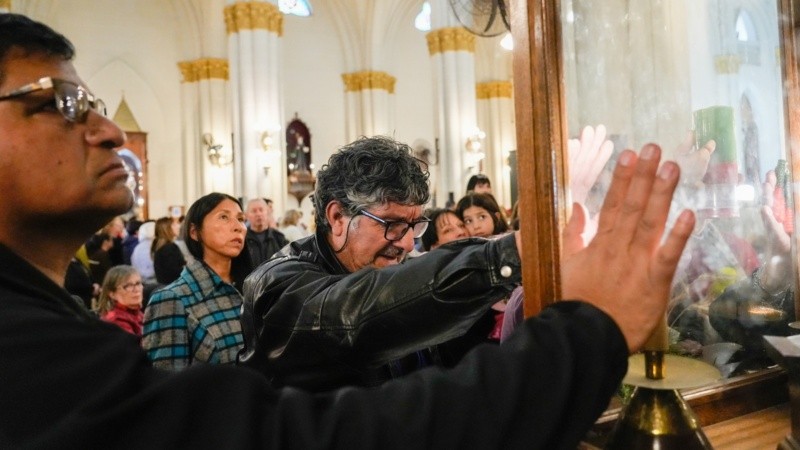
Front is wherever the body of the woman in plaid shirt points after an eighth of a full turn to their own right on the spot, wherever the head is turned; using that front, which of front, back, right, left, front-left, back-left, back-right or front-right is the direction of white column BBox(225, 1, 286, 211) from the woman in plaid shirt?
back

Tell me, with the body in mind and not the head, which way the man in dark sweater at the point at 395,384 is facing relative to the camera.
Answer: to the viewer's right

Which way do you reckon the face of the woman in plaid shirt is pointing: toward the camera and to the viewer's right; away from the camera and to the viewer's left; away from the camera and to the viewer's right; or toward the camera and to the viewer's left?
toward the camera and to the viewer's right

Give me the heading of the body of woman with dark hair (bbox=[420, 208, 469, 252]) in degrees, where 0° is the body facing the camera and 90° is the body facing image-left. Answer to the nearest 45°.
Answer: approximately 315°

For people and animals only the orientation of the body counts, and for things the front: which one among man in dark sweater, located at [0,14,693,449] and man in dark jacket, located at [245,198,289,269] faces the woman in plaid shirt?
man in dark jacket, located at [245,198,289,269]

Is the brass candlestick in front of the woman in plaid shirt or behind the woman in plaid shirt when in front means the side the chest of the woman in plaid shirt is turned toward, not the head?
in front

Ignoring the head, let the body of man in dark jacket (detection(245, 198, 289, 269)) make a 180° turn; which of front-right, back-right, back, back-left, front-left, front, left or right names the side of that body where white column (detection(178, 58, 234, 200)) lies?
front

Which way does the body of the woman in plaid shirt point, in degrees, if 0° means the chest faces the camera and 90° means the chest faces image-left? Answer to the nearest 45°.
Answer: approximately 315°

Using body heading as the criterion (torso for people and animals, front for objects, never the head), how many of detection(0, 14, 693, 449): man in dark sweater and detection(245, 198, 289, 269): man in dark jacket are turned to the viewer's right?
1

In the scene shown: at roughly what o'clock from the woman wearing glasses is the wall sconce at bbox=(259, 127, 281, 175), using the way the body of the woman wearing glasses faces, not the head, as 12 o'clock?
The wall sconce is roughly at 8 o'clock from the woman wearing glasses.

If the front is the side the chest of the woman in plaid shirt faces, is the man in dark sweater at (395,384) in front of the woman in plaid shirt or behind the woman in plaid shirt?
in front

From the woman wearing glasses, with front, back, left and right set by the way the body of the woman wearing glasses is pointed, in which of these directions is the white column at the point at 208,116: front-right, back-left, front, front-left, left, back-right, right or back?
back-left

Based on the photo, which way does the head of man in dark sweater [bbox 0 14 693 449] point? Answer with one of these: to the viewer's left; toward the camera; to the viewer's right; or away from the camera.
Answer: to the viewer's right

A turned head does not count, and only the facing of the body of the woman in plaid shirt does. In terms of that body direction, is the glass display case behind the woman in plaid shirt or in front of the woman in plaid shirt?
in front
